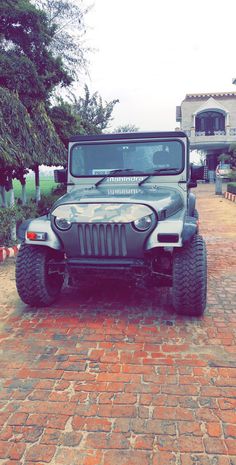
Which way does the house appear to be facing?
toward the camera

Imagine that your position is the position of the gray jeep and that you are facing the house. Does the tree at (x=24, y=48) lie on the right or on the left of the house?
left

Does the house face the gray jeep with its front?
yes

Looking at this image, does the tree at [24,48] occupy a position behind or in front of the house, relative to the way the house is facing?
in front

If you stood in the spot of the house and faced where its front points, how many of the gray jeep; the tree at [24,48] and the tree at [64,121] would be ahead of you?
3

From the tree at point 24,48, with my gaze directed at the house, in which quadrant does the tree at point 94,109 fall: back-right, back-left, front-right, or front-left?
front-left

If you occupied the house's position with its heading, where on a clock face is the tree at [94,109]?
The tree is roughly at 1 o'clock from the house.

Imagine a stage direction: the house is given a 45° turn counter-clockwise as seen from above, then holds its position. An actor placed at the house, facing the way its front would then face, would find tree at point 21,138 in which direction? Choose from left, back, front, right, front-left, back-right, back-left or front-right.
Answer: front-right
